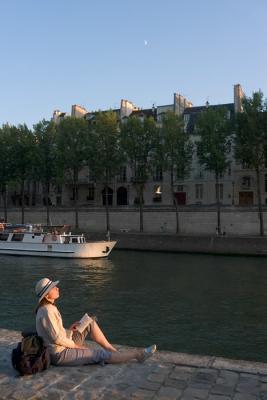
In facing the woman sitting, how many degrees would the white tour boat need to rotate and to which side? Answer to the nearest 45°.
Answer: approximately 90° to its right

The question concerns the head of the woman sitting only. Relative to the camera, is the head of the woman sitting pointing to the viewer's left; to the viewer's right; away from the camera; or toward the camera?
to the viewer's right

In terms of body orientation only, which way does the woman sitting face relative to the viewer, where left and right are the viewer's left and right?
facing to the right of the viewer

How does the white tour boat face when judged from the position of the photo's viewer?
facing to the right of the viewer

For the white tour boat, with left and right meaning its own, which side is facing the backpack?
right

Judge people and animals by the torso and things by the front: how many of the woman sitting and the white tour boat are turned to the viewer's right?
2
